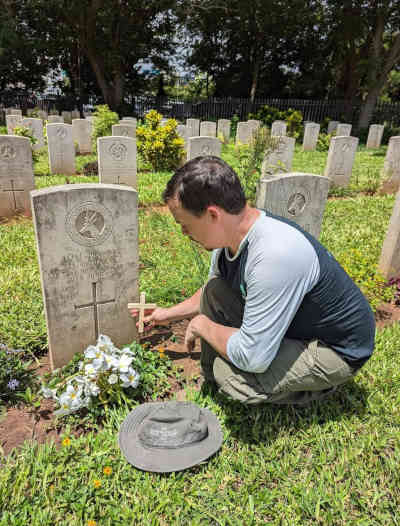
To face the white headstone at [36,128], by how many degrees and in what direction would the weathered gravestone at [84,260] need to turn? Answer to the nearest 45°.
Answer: approximately 180°

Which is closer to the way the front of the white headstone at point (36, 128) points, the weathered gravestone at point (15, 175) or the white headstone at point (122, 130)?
the weathered gravestone

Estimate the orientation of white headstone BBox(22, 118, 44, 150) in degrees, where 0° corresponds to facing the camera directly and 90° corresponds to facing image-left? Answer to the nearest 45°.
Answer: approximately 0°

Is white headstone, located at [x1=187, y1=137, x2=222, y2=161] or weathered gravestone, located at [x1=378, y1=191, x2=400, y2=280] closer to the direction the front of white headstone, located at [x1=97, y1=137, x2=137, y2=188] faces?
the weathered gravestone

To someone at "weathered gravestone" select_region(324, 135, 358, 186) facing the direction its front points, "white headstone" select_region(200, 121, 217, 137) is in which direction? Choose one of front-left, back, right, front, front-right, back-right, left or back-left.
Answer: back-right

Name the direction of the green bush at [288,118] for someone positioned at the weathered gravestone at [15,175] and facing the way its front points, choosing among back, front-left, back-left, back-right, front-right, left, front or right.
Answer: back-left

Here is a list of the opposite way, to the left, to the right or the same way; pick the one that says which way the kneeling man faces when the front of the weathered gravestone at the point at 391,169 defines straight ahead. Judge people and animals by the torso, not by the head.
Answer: to the right

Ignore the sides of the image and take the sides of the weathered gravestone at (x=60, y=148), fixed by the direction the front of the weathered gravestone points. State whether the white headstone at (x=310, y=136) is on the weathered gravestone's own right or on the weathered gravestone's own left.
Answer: on the weathered gravestone's own left

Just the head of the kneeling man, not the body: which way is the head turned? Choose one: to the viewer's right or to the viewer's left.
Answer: to the viewer's left
